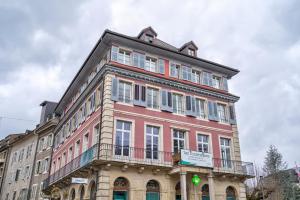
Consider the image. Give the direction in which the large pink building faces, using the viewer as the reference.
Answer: facing the viewer and to the right of the viewer

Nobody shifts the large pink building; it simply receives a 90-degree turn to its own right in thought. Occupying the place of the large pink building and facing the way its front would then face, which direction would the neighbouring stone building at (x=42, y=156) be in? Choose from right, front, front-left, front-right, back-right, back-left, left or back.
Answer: right

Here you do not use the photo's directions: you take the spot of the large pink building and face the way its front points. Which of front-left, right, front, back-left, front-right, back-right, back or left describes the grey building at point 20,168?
back
